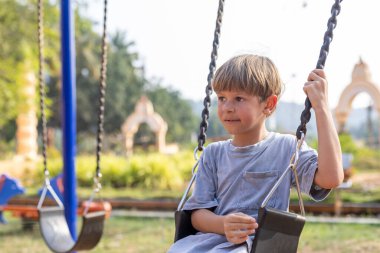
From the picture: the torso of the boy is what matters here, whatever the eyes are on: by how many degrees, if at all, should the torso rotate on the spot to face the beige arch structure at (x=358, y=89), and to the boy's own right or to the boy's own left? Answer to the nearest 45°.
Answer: approximately 135° to the boy's own right

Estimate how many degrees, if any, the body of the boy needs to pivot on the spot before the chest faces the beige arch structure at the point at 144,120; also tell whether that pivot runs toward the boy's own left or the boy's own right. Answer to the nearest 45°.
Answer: approximately 135° to the boy's own right

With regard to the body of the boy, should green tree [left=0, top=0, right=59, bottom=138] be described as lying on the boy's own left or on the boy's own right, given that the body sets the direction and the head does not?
on the boy's own right

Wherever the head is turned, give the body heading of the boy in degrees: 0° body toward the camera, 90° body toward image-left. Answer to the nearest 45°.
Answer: approximately 45°

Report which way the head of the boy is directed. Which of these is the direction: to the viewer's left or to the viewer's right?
to the viewer's left
